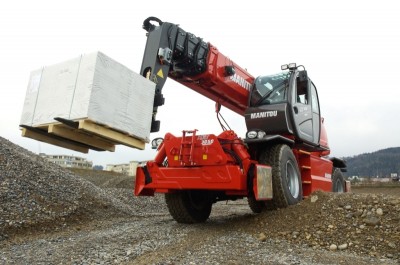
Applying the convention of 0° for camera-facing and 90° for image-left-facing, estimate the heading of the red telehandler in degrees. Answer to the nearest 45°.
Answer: approximately 45°

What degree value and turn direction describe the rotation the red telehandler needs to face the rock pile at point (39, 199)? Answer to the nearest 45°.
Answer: approximately 45° to its right
